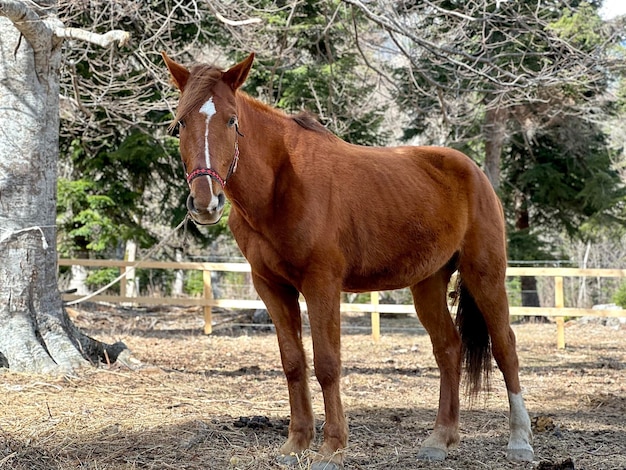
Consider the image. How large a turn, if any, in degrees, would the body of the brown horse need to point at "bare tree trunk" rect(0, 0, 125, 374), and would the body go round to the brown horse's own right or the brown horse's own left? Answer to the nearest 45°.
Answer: approximately 90° to the brown horse's own right

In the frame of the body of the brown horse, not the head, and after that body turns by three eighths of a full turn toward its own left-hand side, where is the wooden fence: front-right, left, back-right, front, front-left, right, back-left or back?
left

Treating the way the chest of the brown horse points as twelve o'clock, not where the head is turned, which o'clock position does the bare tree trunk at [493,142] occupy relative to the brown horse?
The bare tree trunk is roughly at 5 o'clock from the brown horse.

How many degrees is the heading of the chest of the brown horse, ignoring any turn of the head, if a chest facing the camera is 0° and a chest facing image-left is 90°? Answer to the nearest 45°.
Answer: approximately 45°
